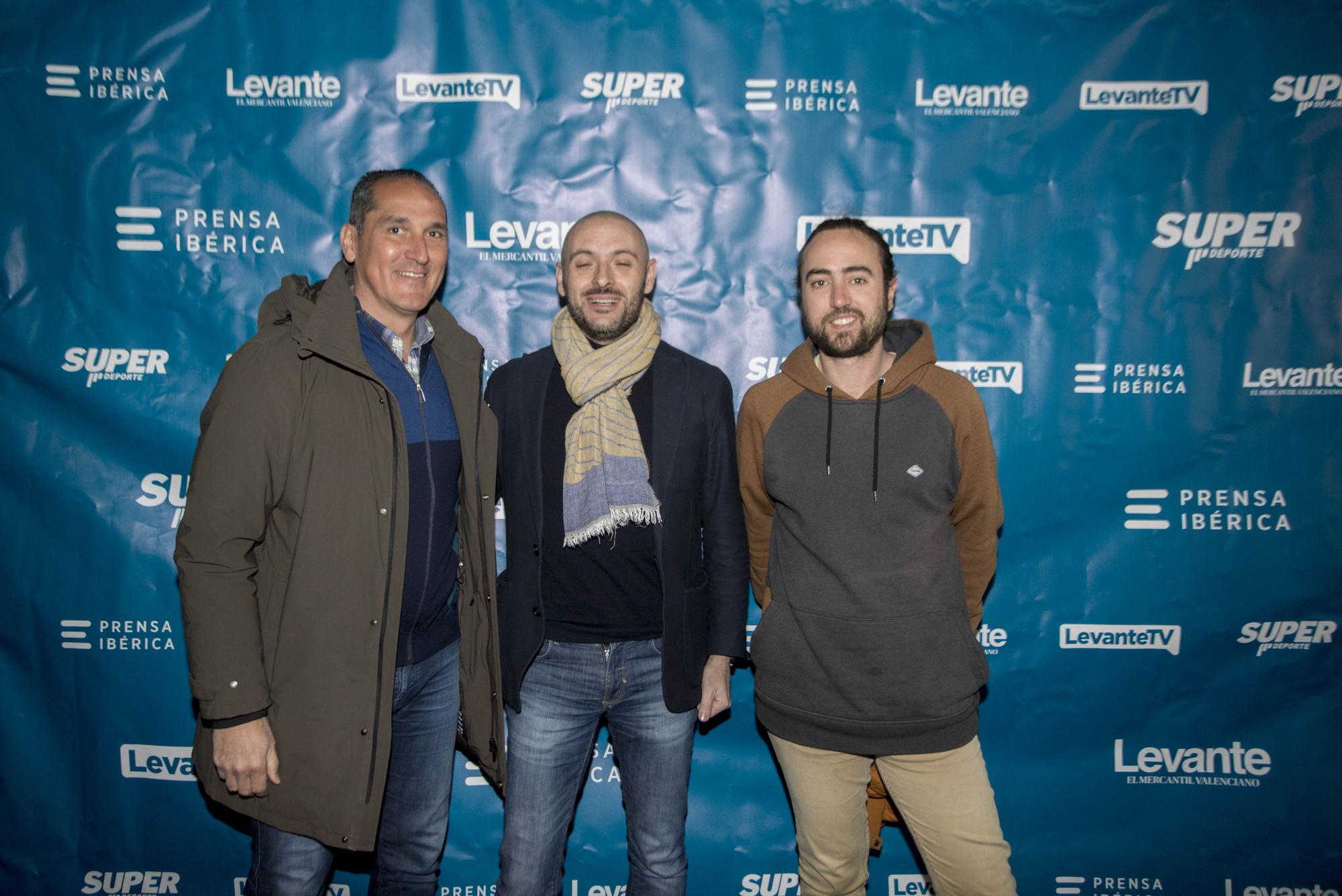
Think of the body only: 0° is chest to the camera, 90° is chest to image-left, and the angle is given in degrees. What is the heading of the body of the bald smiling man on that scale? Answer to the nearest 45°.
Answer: approximately 0°

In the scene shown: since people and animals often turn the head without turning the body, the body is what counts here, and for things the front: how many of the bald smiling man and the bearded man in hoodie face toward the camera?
2

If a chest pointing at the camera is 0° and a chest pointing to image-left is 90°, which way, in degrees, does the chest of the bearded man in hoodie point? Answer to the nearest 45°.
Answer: approximately 0°
